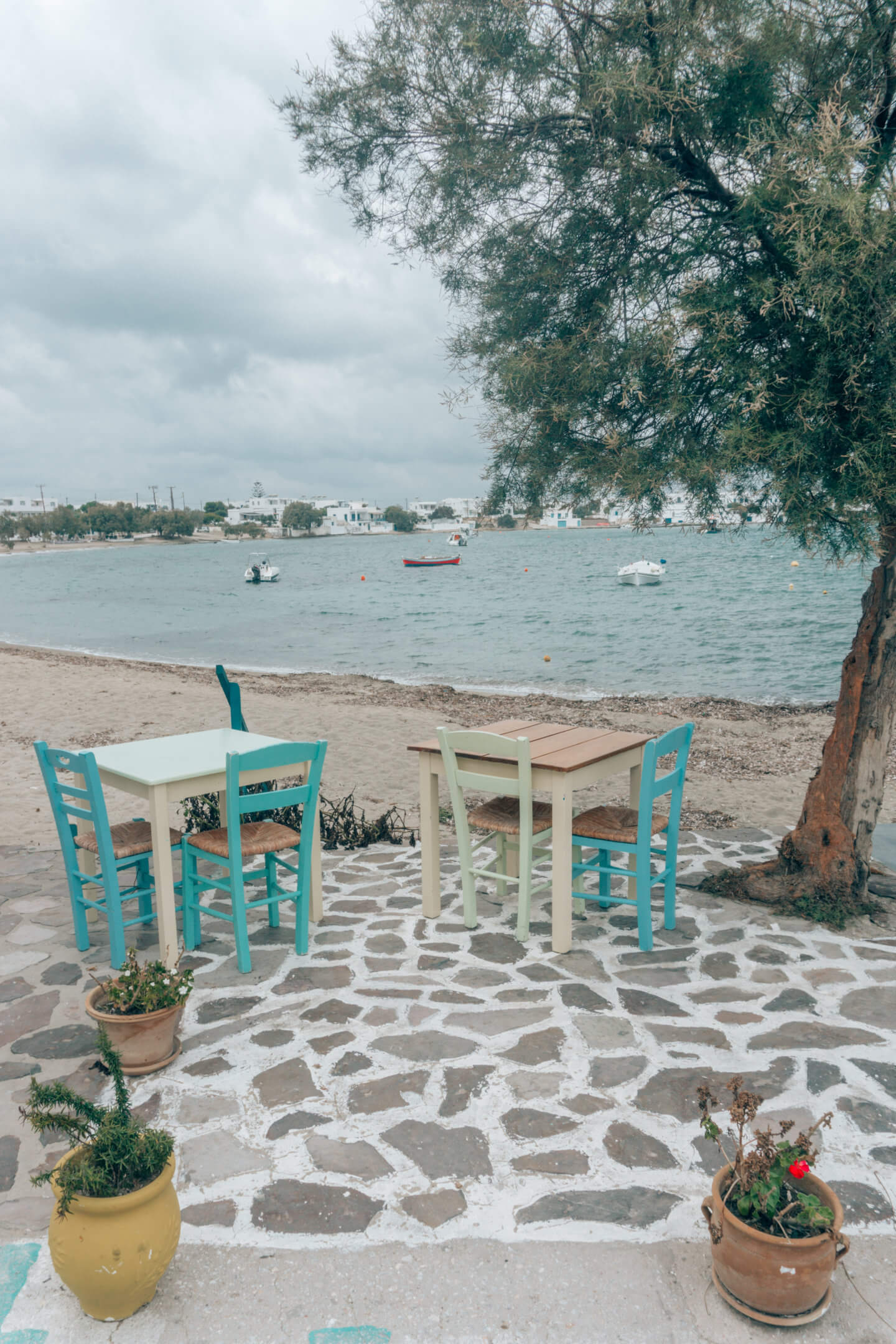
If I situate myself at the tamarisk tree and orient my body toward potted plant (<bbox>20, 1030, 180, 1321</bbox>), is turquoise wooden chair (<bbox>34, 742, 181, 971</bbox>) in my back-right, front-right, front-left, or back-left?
front-right

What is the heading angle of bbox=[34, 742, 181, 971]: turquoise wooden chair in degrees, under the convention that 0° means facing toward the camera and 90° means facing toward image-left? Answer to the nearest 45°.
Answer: approximately 225°

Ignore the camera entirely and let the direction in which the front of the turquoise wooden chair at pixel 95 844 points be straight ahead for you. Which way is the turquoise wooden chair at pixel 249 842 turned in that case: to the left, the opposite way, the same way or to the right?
to the left

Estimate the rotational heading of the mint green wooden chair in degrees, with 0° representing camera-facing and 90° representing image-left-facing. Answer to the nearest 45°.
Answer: approximately 225°

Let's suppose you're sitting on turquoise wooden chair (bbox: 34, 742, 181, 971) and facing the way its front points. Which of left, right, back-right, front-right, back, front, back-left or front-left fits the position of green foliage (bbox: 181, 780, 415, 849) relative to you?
front

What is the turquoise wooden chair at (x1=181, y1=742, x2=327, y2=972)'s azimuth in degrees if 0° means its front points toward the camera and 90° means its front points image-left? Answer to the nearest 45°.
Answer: approximately 135°

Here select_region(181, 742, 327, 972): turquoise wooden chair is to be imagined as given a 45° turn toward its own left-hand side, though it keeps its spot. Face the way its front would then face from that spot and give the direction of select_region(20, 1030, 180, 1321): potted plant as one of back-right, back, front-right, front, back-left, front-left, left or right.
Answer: left

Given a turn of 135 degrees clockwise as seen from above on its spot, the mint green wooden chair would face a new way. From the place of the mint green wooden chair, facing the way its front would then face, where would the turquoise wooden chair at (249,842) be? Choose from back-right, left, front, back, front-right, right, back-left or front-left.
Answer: right

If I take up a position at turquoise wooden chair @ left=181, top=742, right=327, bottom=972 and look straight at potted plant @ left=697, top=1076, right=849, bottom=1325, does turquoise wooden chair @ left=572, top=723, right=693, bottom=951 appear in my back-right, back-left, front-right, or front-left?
front-left

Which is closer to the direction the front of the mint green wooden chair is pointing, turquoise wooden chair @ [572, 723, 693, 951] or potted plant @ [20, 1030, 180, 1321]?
the turquoise wooden chair

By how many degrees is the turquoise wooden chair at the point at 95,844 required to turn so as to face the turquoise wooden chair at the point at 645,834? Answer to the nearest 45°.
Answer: approximately 45° to its right

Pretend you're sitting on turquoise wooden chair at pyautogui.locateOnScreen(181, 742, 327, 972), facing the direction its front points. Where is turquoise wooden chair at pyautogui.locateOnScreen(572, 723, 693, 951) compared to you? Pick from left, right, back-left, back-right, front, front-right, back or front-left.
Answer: back-right

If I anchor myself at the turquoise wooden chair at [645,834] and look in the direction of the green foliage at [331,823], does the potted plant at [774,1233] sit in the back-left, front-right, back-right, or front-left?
back-left

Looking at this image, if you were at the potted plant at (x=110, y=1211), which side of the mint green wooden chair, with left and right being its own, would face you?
back
